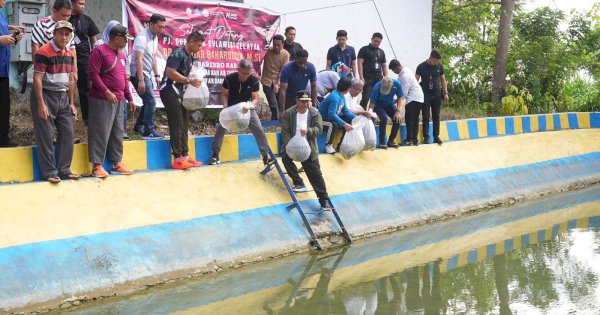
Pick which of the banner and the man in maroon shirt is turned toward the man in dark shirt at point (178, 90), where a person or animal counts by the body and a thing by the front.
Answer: the banner

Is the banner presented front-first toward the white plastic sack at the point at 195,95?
yes

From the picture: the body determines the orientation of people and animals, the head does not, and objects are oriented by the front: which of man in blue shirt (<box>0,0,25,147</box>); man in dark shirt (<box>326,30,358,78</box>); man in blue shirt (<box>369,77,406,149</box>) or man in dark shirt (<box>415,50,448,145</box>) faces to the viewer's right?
man in blue shirt (<box>0,0,25,147</box>)

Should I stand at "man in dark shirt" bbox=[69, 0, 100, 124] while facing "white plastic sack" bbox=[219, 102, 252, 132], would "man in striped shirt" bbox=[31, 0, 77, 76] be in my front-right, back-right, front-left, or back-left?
back-right

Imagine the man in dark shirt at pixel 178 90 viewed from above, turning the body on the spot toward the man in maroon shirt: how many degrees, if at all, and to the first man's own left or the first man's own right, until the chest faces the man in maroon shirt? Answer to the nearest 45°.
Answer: approximately 135° to the first man's own right
